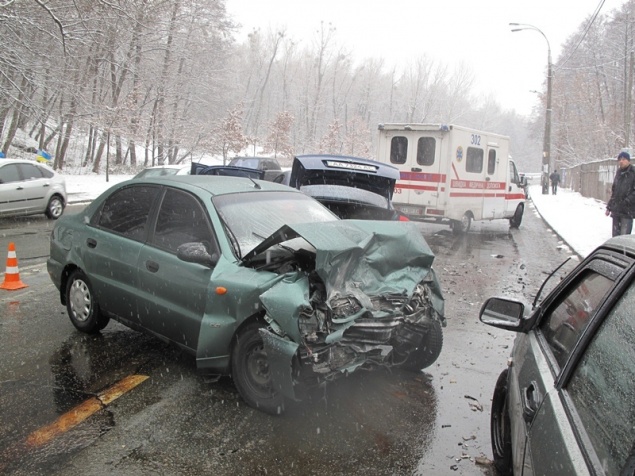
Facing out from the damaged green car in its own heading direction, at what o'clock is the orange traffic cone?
The orange traffic cone is roughly at 6 o'clock from the damaged green car.

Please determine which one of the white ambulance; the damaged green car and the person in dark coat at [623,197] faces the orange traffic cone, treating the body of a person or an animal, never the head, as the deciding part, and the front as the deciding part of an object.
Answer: the person in dark coat

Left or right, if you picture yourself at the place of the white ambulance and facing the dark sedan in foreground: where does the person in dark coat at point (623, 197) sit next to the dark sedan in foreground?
left

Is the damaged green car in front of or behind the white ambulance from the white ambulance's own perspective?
behind

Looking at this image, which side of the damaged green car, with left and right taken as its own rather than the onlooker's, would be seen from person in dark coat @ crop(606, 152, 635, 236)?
left

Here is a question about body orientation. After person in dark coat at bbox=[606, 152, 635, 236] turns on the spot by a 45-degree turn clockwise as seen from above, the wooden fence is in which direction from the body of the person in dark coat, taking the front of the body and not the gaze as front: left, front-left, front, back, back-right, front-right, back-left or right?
right

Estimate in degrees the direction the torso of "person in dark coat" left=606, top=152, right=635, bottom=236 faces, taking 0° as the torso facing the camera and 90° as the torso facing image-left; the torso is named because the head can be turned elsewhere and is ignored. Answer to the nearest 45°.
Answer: approximately 45°

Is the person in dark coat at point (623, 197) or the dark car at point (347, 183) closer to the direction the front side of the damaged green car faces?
the person in dark coat

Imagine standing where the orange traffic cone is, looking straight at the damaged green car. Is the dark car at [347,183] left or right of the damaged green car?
left

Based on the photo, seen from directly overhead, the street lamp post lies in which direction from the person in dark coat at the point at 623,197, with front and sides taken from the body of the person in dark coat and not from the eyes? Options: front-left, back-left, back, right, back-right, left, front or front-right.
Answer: back-right

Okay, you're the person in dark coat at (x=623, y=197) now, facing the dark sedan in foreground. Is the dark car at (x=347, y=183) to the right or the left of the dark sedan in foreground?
right

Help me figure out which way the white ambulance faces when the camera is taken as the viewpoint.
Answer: facing away from the viewer and to the right of the viewer

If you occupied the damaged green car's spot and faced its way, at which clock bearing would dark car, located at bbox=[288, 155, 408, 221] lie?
The dark car is roughly at 8 o'clock from the damaged green car.
